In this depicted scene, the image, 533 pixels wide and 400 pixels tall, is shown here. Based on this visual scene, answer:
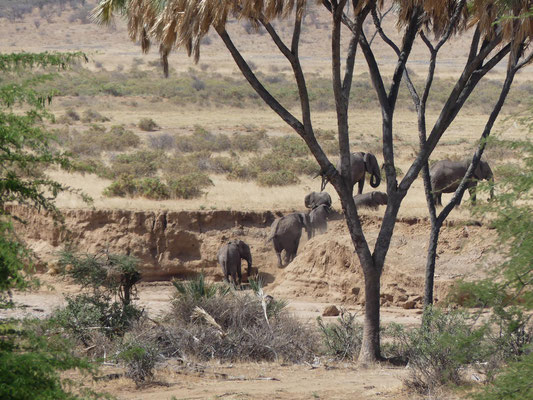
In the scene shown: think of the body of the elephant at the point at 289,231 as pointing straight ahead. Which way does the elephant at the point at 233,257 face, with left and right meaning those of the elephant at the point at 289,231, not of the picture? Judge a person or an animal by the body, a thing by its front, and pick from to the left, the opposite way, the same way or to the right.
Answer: the same way

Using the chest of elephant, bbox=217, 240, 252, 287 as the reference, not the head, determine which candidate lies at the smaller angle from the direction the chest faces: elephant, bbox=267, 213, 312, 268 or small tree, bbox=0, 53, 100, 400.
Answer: the elephant

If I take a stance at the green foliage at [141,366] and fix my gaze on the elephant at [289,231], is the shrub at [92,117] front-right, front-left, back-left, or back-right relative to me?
front-left

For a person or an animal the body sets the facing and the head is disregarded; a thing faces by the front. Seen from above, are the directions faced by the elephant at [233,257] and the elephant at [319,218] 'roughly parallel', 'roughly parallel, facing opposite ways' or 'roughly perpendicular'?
roughly parallel

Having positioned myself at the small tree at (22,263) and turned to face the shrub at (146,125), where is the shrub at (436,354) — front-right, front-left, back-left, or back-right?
front-right

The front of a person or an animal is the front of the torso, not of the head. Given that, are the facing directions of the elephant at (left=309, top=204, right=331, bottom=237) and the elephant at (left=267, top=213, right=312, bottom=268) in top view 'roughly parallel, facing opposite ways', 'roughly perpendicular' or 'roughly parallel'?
roughly parallel
